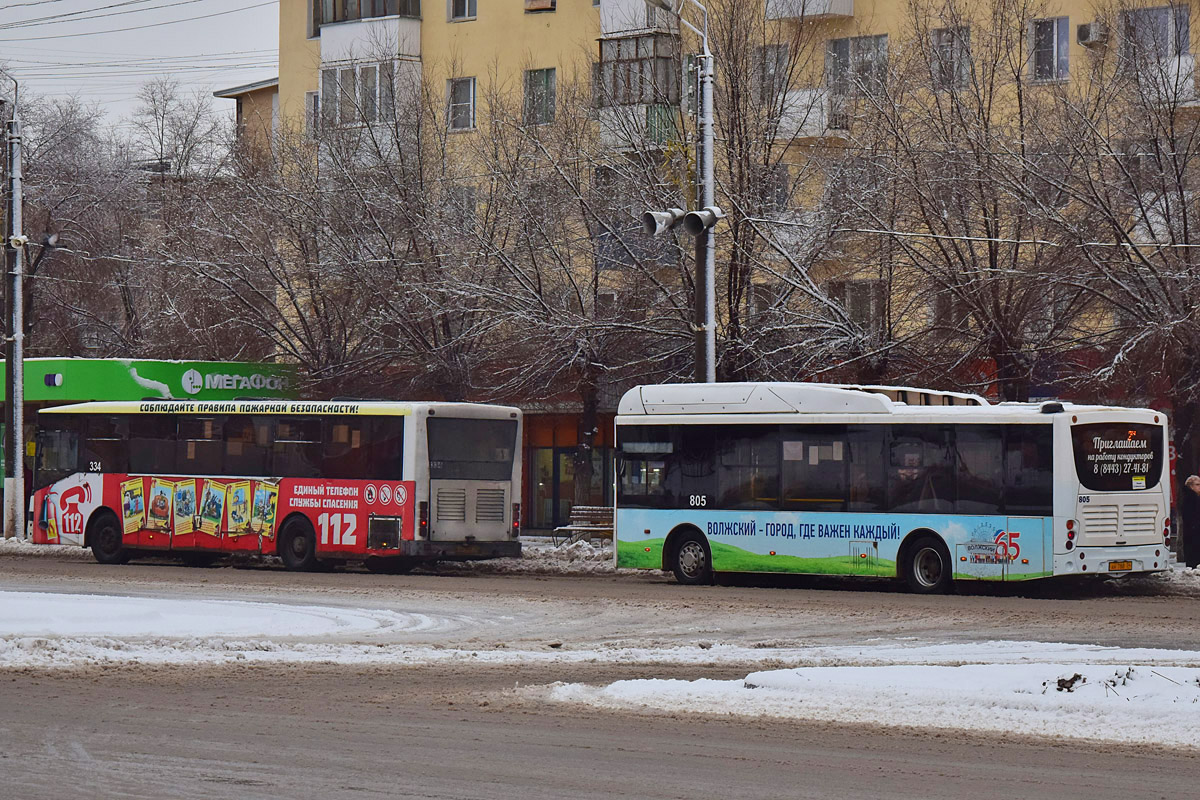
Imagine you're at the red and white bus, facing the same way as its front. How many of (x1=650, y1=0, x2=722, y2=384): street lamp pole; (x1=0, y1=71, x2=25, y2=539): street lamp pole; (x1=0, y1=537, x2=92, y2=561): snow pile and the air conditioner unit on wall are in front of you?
2

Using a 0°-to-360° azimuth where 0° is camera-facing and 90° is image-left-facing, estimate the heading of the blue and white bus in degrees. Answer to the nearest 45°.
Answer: approximately 135°

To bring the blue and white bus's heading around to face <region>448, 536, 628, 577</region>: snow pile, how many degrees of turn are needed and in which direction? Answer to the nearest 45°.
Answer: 0° — it already faces it

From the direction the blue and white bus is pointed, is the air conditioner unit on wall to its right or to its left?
on its right

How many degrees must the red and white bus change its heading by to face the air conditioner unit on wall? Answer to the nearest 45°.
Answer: approximately 135° to its right

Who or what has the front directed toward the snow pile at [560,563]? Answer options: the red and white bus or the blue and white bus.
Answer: the blue and white bus

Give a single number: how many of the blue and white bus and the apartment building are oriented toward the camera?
1

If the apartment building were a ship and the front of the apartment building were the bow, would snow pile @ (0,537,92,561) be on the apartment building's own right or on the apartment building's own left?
on the apartment building's own right

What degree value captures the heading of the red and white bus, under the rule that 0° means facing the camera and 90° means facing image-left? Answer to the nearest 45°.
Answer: approximately 135°

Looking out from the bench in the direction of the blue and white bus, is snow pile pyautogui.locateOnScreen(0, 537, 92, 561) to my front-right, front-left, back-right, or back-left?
back-right
